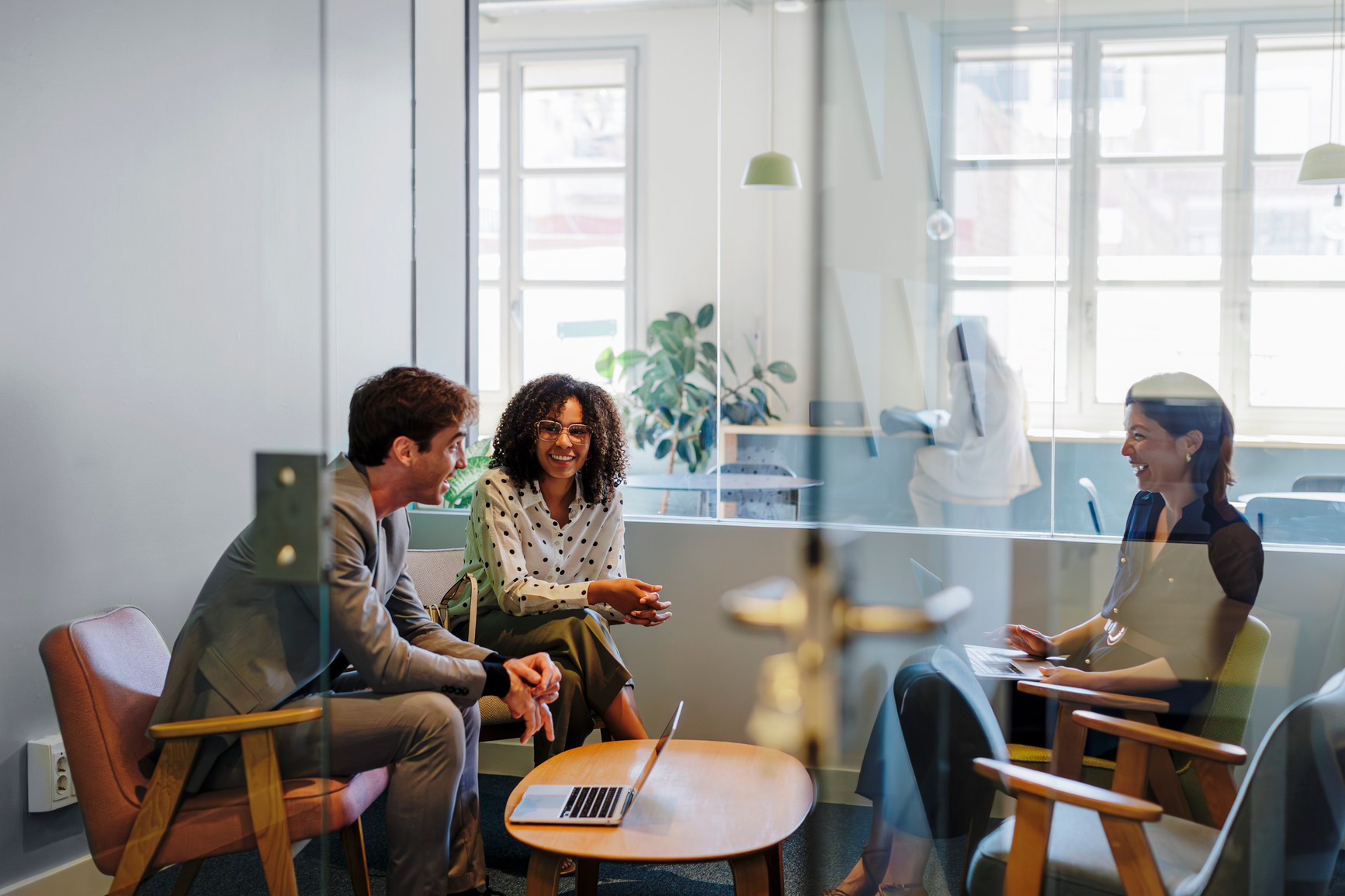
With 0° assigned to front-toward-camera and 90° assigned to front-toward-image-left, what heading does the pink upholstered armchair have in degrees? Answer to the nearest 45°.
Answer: approximately 270°

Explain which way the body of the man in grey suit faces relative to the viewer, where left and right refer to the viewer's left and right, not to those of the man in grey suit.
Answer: facing to the right of the viewer

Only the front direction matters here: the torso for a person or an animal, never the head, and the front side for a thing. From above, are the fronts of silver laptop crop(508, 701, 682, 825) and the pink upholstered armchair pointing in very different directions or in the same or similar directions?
very different directions

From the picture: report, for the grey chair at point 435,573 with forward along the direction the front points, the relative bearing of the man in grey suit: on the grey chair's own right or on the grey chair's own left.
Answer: on the grey chair's own right

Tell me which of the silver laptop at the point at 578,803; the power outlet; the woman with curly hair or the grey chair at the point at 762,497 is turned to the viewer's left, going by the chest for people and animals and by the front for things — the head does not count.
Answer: the silver laptop

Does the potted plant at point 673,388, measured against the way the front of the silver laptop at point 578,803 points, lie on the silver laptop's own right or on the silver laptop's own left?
on the silver laptop's own right
